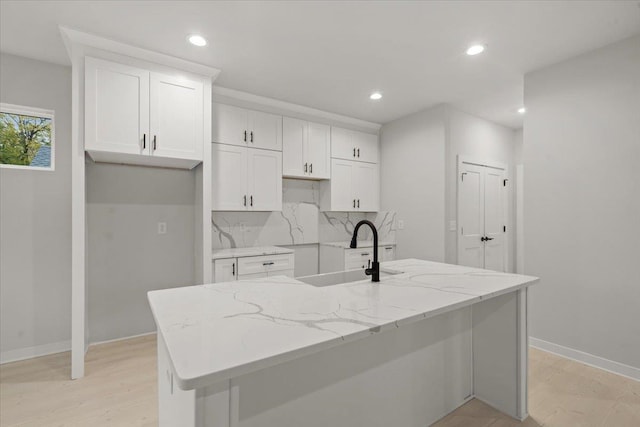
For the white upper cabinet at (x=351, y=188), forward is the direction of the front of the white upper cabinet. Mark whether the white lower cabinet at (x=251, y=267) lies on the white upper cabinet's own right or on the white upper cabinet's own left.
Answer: on the white upper cabinet's own right

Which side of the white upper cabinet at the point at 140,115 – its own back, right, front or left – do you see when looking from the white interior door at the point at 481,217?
left

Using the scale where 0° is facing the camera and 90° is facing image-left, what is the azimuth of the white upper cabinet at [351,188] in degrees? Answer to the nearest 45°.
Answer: approximately 315°

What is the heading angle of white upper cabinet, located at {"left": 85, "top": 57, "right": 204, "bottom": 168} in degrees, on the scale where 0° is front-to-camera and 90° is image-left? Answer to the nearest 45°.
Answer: approximately 0°

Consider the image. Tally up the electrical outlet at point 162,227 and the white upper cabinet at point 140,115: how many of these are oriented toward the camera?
2

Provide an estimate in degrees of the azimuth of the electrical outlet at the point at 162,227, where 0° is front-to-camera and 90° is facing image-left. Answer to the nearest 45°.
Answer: approximately 0°

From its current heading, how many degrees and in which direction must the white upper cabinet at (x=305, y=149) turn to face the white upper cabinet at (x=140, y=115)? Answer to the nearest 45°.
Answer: approximately 90° to its right
